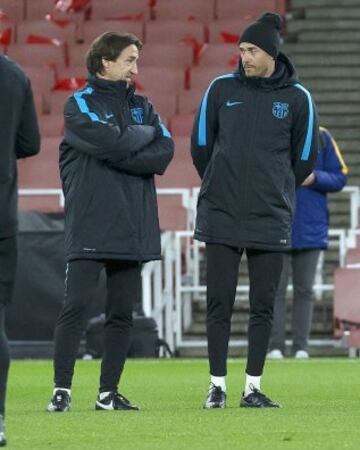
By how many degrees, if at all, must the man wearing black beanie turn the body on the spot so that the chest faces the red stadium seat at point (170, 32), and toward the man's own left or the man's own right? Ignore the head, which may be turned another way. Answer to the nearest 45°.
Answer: approximately 180°

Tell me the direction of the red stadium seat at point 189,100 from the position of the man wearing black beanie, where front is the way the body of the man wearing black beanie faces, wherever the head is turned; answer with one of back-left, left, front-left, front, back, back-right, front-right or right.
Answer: back

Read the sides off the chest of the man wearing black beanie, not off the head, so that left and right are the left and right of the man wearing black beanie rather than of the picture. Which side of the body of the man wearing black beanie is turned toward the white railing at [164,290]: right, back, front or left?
back

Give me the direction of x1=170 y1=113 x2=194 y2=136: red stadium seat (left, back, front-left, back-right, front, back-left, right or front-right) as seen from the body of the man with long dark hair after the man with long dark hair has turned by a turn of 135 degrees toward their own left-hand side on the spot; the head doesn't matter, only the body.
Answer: front

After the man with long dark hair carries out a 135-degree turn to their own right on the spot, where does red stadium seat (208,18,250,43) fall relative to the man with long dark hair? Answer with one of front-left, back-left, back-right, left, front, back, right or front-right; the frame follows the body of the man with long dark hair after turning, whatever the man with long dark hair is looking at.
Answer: right

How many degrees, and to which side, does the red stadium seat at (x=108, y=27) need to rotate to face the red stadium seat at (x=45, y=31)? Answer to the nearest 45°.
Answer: approximately 90° to its right

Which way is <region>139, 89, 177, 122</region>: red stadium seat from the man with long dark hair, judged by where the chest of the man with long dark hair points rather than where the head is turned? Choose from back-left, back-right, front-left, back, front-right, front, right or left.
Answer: back-left

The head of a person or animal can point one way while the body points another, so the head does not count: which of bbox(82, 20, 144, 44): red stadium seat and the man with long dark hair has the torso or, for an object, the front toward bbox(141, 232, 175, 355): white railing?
the red stadium seat

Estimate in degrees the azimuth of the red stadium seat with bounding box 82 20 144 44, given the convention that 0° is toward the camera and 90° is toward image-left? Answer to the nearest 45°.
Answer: approximately 0°

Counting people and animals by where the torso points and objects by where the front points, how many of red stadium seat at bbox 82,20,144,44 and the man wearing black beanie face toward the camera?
2

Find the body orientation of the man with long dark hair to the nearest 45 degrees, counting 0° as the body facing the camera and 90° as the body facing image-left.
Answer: approximately 315°

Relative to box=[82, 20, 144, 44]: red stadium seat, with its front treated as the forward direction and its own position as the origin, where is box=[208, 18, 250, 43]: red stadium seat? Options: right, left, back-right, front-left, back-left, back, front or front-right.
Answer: left

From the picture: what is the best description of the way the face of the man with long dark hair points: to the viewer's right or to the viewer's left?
to the viewer's right
